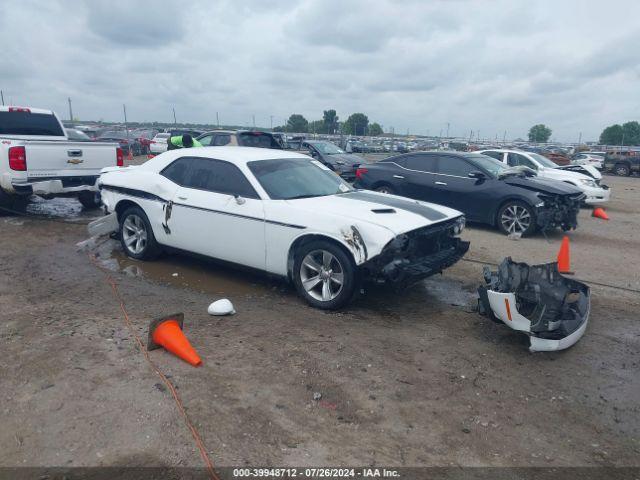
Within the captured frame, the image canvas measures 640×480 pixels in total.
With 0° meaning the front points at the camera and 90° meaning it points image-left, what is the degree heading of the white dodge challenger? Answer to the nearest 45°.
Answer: approximately 315°

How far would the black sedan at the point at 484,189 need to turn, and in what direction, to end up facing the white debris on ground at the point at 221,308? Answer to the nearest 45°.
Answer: approximately 90° to its right

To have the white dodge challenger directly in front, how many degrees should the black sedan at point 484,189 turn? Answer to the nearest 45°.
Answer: approximately 90° to its right

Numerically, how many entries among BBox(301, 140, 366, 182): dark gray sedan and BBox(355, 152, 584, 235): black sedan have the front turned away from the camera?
0

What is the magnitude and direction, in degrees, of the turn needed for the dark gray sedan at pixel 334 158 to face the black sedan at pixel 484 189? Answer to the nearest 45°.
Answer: approximately 45° to its right

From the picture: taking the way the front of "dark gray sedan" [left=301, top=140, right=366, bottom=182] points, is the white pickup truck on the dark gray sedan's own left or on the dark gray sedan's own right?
on the dark gray sedan's own right

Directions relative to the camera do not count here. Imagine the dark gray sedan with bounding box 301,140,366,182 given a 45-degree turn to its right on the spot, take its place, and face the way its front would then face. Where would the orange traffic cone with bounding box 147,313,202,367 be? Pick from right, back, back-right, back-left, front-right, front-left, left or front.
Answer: front

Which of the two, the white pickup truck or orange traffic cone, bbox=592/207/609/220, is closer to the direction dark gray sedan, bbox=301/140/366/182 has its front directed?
the orange traffic cone

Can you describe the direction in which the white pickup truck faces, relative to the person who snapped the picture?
facing away from the viewer and to the left of the viewer

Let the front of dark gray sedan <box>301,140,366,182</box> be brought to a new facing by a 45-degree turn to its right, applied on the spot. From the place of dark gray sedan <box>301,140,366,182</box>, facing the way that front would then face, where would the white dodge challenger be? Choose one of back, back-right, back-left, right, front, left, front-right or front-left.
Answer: front
